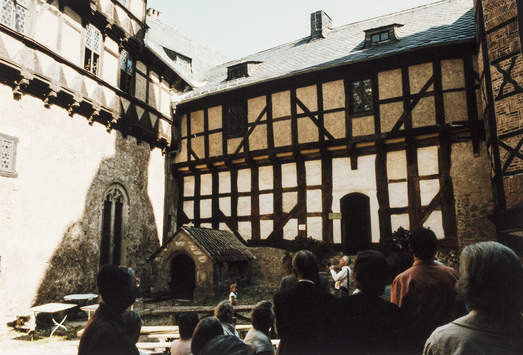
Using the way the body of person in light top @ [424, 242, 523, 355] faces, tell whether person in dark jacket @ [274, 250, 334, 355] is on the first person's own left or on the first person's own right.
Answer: on the first person's own left

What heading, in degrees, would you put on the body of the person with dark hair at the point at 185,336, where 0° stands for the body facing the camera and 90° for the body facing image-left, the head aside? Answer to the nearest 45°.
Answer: approximately 180°

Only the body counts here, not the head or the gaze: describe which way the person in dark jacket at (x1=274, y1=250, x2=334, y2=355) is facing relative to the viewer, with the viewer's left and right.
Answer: facing away from the viewer

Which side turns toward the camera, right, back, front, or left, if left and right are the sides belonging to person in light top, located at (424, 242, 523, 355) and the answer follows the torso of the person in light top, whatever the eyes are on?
back

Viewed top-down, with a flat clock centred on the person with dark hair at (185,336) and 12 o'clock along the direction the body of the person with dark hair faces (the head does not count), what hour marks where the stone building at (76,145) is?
The stone building is roughly at 11 o'clock from the person with dark hair.

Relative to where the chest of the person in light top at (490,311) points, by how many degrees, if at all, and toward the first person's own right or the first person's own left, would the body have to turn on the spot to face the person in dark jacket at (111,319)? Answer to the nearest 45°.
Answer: approximately 90° to the first person's own left

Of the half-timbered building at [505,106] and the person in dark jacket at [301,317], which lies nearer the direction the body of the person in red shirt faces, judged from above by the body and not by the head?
the half-timbered building

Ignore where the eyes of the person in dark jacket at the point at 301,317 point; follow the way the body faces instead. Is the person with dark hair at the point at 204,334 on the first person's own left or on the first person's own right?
on the first person's own left

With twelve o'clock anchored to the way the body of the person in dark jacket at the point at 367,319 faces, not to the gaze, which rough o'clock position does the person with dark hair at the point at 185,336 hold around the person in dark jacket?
The person with dark hair is roughly at 10 o'clock from the person in dark jacket.

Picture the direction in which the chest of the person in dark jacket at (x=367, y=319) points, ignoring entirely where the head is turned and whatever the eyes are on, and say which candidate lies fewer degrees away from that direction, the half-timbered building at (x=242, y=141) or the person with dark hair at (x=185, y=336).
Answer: the half-timbered building

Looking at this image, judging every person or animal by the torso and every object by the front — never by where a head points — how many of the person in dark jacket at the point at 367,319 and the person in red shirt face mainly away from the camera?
2

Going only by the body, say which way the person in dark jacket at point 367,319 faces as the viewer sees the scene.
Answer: away from the camera

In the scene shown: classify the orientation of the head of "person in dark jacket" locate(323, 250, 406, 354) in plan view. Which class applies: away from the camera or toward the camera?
away from the camera

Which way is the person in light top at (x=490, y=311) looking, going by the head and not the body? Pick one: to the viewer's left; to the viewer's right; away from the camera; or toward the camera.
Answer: away from the camera

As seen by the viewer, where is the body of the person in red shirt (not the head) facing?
away from the camera

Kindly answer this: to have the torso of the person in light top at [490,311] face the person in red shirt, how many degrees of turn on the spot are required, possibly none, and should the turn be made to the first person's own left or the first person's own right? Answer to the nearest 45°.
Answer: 0° — they already face them

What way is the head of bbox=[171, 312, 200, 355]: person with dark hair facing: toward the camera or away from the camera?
away from the camera
